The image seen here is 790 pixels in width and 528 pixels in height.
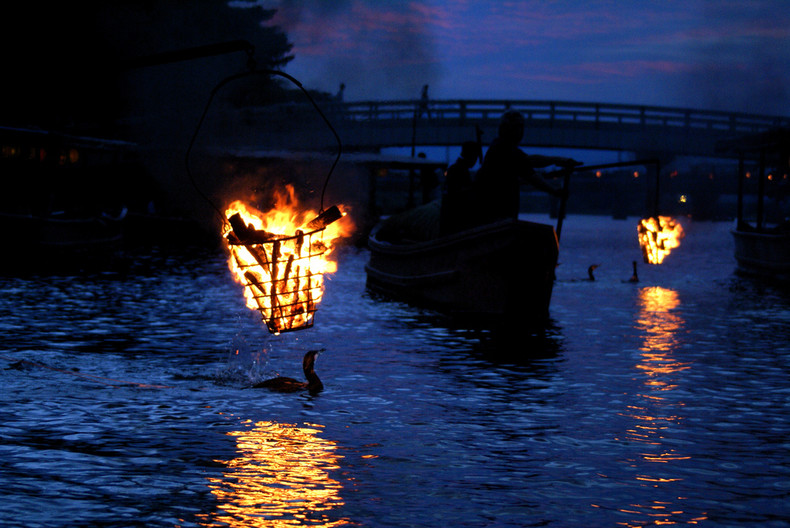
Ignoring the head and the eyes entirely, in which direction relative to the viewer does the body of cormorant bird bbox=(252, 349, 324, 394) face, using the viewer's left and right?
facing to the right of the viewer

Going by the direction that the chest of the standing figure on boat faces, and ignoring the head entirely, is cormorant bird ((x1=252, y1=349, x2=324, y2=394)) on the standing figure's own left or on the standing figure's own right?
on the standing figure's own right

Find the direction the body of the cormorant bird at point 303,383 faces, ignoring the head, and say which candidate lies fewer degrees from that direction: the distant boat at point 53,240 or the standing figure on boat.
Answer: the standing figure on boat

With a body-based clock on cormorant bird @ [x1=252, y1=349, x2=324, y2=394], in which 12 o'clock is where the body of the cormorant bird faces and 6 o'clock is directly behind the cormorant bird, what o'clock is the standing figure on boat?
The standing figure on boat is roughly at 10 o'clock from the cormorant bird.

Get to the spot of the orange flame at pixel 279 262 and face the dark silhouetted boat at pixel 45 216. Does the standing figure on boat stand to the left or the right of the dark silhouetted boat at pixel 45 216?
right

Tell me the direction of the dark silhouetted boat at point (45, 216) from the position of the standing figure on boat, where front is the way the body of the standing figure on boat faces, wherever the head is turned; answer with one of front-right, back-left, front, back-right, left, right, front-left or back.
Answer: back-left
